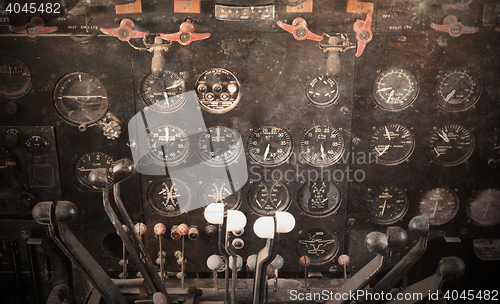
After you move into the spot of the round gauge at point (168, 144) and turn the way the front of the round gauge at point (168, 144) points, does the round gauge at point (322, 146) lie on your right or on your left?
on your left

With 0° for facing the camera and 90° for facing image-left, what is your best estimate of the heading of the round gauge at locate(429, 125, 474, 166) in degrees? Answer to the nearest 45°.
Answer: approximately 0°

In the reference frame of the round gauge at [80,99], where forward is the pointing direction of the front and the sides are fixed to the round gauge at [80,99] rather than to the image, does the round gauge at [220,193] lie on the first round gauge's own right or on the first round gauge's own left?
on the first round gauge's own left

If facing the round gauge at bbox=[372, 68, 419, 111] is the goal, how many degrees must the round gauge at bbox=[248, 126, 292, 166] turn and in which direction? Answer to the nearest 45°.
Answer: approximately 90° to its left

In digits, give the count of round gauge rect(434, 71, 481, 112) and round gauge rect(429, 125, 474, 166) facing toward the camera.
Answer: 2

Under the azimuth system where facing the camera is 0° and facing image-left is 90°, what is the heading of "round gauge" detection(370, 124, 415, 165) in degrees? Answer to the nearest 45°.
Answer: approximately 0°

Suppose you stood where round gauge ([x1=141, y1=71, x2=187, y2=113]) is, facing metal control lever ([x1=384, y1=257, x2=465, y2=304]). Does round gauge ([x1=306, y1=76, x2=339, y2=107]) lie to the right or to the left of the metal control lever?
left
